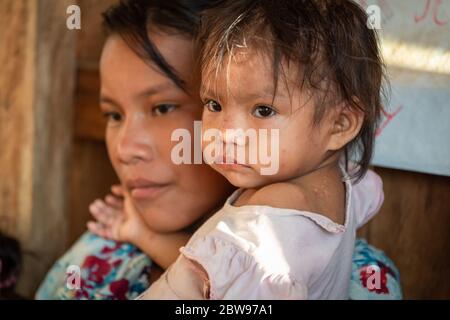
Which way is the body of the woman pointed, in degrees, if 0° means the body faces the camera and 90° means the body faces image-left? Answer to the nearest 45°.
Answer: approximately 45°
